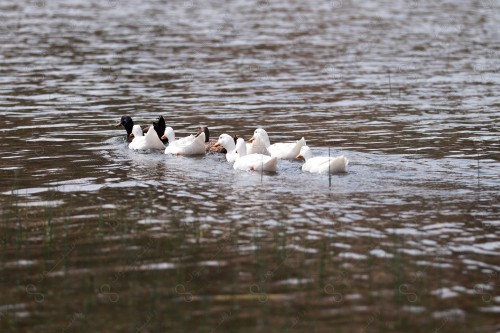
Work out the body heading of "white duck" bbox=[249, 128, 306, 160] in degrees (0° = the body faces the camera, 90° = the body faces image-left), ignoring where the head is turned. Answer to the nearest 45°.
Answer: approximately 90°

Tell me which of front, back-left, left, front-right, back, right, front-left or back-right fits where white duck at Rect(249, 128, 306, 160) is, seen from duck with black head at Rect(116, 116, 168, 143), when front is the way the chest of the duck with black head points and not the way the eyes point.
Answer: back-left

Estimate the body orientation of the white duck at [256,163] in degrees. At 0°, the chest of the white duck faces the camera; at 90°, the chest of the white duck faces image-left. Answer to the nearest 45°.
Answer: approximately 90°

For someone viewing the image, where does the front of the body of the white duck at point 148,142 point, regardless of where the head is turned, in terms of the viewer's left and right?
facing to the left of the viewer

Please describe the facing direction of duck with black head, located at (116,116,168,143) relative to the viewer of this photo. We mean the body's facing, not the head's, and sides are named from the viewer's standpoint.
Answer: facing to the left of the viewer

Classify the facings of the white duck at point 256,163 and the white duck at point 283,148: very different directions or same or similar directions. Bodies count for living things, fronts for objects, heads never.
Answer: same or similar directions

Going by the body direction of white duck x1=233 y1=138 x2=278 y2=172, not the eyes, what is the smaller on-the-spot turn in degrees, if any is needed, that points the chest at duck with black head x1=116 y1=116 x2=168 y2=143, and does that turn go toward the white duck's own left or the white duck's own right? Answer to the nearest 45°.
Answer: approximately 45° to the white duck's own right

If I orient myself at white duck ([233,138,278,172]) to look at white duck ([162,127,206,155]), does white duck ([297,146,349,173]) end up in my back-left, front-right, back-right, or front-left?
back-right

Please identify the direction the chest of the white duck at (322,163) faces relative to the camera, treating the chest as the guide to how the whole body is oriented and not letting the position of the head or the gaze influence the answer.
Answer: to the viewer's left

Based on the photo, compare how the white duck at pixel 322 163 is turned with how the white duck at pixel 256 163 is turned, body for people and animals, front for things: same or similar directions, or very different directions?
same or similar directions

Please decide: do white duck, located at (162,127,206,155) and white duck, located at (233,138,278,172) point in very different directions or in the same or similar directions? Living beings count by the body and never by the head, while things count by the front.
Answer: same or similar directions

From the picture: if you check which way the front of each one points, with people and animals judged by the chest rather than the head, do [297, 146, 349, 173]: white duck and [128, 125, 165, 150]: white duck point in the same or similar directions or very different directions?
same or similar directions

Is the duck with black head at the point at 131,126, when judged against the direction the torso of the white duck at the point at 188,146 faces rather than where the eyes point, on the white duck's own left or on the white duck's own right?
on the white duck's own right

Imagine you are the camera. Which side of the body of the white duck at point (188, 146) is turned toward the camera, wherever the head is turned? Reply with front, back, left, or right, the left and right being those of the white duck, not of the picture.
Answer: left

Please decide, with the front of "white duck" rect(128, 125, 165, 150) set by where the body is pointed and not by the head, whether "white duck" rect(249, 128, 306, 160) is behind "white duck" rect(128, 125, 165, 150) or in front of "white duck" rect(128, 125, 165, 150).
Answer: behind
